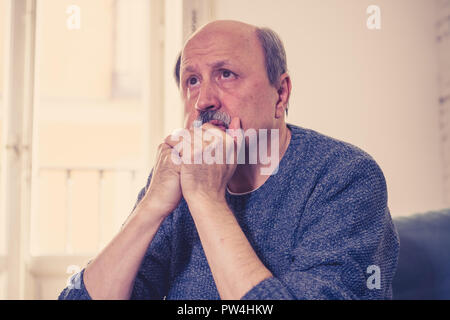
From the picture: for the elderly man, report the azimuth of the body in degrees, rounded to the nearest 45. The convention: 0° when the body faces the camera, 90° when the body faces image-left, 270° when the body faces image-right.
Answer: approximately 45°

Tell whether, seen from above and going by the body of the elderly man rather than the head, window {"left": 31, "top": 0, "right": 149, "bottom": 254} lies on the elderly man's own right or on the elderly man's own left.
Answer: on the elderly man's own right

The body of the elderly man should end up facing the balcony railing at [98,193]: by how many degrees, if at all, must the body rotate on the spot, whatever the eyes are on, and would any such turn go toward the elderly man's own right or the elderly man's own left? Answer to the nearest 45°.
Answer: approximately 135° to the elderly man's own right
